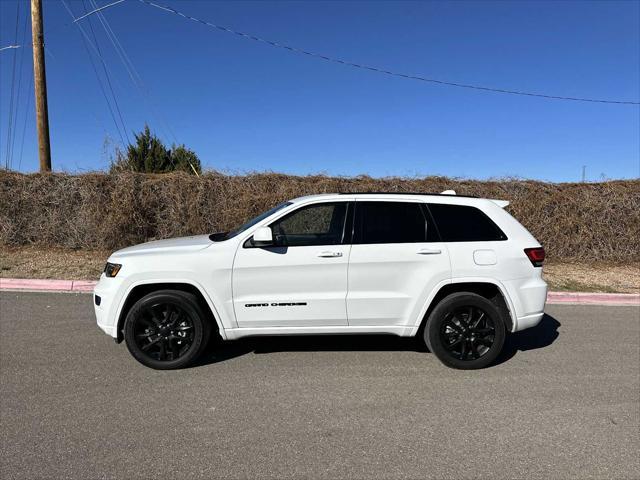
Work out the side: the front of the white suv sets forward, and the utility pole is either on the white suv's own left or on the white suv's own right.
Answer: on the white suv's own right

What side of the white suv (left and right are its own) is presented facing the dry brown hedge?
right

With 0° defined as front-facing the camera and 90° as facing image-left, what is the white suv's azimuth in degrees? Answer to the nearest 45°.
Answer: approximately 90°
